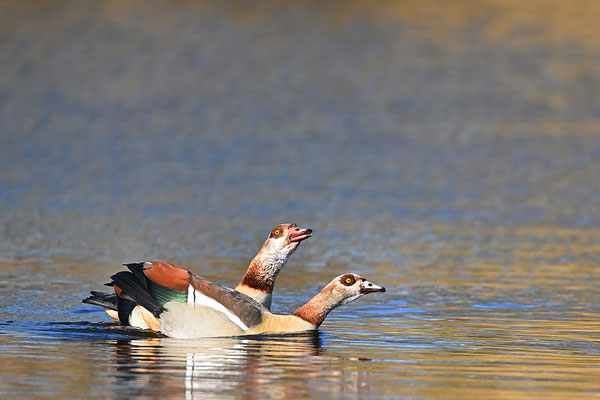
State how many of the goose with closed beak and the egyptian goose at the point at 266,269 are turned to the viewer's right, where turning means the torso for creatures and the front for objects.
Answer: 2

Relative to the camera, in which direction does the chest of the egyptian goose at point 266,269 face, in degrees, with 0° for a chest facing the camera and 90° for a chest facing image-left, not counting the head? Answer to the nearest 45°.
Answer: approximately 270°

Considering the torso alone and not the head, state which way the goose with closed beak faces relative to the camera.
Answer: to the viewer's right
